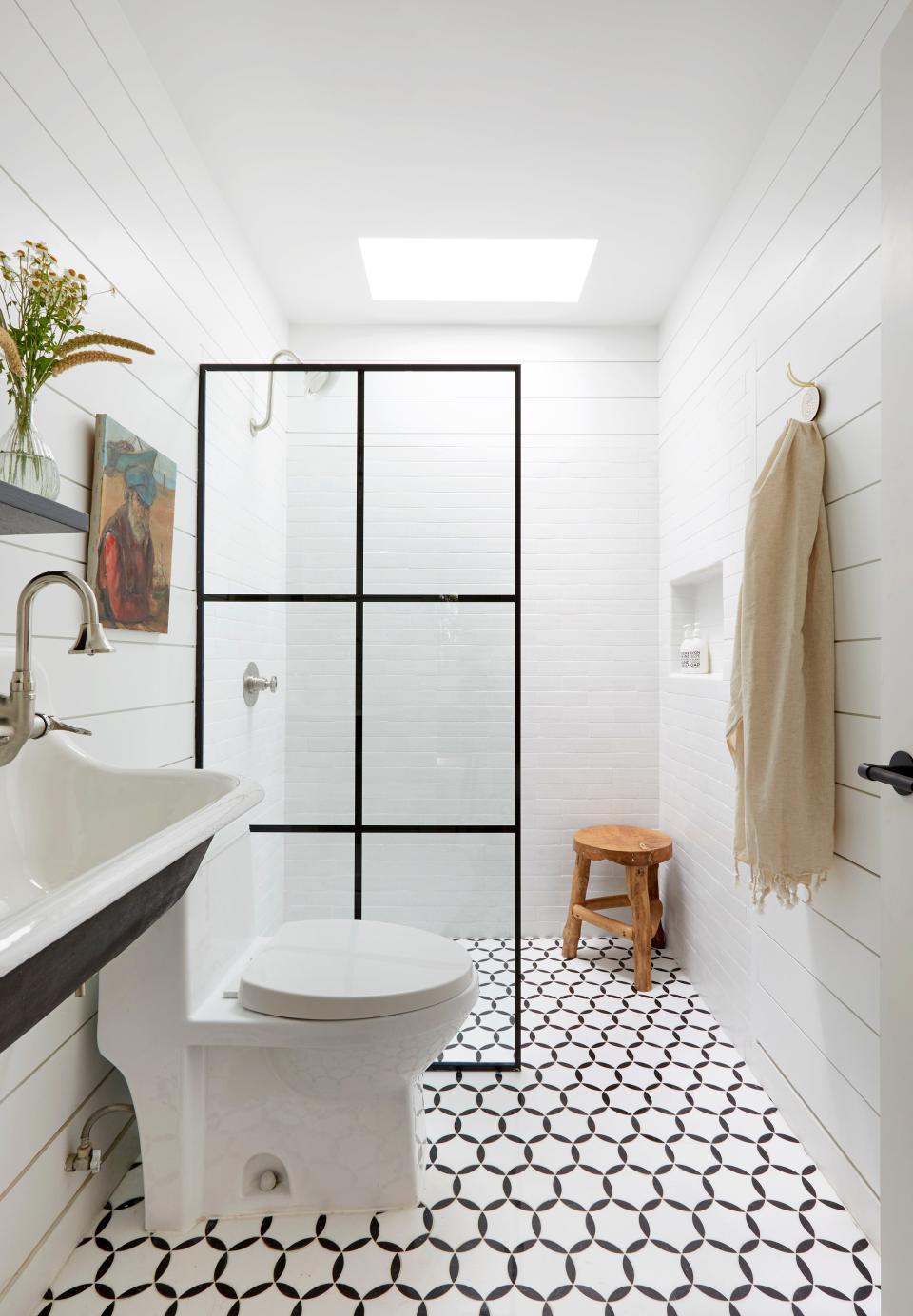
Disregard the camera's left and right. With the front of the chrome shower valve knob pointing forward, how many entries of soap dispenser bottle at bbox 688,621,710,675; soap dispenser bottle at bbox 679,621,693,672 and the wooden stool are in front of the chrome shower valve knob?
3

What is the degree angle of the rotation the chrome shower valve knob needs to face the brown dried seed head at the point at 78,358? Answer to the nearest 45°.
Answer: approximately 90° to its right

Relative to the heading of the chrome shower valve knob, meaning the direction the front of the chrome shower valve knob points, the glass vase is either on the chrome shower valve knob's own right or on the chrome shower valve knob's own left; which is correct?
on the chrome shower valve knob's own right

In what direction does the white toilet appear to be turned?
to the viewer's right

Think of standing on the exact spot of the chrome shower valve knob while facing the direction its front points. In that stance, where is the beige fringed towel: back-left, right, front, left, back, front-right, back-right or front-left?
front-right

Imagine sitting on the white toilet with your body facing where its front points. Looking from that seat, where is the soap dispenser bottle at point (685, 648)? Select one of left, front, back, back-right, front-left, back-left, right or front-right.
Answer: front-left

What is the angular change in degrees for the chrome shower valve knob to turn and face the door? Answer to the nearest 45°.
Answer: approximately 45° to its right

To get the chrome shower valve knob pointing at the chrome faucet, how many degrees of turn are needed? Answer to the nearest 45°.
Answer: approximately 90° to its right

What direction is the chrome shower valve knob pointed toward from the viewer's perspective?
to the viewer's right

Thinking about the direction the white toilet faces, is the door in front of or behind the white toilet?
in front

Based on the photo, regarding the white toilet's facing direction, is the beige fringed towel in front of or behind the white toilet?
in front
